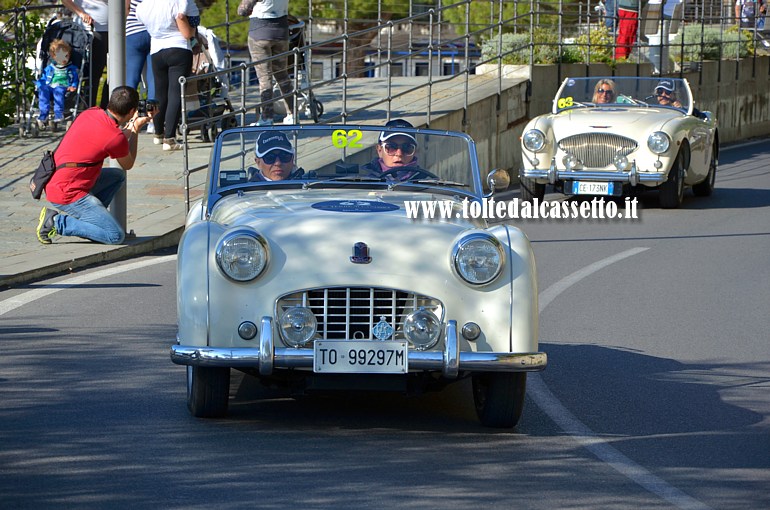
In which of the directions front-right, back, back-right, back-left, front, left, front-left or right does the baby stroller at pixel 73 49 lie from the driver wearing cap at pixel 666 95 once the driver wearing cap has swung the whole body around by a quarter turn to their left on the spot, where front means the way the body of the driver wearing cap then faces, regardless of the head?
back-right

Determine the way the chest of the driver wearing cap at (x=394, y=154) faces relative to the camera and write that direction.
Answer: toward the camera

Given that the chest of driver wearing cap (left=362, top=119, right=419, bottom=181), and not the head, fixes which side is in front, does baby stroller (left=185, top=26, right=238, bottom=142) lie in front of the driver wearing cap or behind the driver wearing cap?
behind

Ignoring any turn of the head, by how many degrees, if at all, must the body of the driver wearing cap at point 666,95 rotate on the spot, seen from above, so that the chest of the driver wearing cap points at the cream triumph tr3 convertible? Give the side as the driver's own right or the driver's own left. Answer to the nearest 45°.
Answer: approximately 45° to the driver's own left

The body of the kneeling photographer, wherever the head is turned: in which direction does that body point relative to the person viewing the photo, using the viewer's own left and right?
facing away from the viewer and to the right of the viewer

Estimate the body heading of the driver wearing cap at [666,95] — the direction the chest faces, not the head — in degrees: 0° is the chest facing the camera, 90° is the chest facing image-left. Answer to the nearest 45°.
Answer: approximately 45°

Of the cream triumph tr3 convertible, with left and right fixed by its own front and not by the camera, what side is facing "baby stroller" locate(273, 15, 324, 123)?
back

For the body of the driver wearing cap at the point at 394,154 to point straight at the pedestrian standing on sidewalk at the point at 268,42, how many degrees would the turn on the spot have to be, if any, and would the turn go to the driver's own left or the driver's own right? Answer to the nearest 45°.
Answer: approximately 180°

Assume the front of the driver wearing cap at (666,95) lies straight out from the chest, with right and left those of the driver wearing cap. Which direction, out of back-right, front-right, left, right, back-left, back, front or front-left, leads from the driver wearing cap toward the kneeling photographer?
front

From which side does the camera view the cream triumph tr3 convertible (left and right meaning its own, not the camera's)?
front

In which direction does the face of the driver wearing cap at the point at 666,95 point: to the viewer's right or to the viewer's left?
to the viewer's left

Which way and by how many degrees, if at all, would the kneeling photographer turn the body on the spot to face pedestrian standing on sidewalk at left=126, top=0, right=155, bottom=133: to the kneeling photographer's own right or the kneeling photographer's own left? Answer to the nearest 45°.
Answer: approximately 45° to the kneeling photographer's own left
